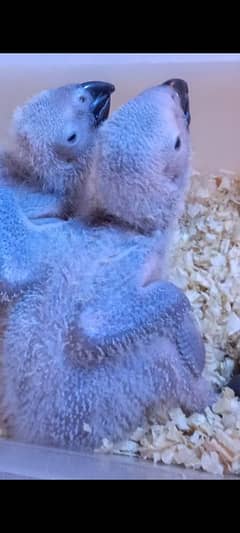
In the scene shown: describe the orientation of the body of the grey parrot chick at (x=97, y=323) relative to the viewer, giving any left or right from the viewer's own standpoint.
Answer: facing away from the viewer and to the right of the viewer

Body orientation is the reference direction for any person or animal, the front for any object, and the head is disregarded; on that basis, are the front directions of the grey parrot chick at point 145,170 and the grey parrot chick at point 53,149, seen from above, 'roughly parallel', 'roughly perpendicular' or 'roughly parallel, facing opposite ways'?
roughly parallel
